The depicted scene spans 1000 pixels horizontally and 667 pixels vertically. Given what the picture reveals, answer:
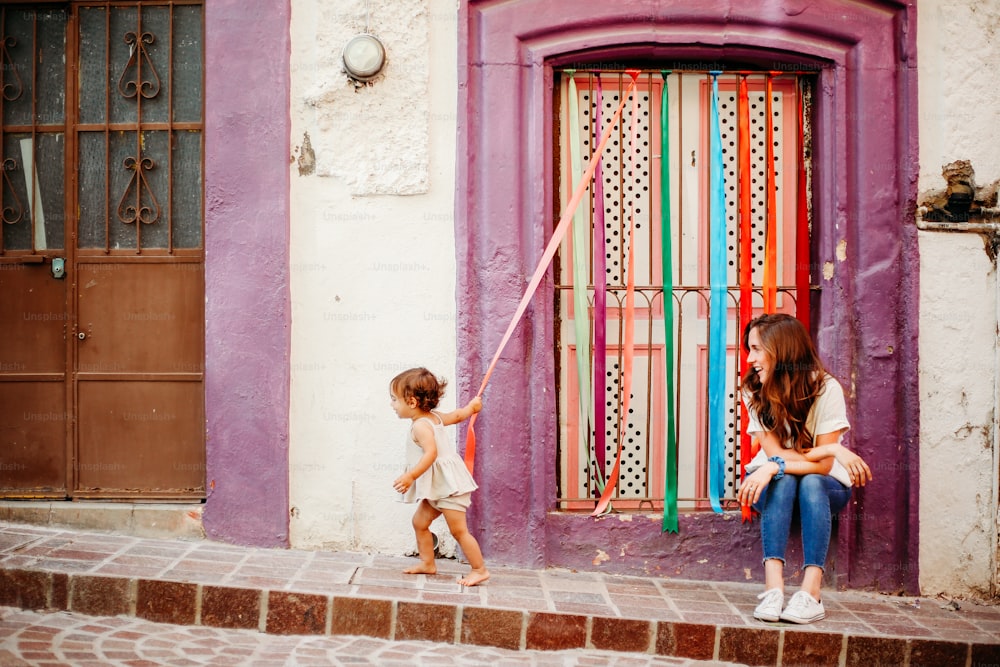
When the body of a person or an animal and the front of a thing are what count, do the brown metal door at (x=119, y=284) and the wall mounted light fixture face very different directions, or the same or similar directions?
same or similar directions

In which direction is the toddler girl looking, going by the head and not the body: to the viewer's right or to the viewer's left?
to the viewer's left

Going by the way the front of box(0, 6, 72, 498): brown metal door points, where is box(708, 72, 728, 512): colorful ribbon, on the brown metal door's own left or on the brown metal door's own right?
on the brown metal door's own left

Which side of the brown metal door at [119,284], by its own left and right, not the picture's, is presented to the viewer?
front

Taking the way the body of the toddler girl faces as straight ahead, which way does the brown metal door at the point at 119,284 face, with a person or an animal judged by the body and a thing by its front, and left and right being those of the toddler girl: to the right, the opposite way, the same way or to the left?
to the left

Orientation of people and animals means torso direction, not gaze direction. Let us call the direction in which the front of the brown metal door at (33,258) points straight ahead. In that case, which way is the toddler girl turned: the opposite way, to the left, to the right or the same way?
to the right

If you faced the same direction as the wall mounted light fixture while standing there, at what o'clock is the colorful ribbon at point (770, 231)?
The colorful ribbon is roughly at 9 o'clock from the wall mounted light fixture.

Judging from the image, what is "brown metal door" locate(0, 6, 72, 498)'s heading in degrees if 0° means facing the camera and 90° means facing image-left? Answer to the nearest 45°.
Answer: approximately 0°

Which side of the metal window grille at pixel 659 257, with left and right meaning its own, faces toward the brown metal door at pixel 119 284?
right

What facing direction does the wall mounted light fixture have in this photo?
toward the camera

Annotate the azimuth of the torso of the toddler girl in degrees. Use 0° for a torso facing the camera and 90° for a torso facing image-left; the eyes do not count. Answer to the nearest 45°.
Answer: approximately 90°

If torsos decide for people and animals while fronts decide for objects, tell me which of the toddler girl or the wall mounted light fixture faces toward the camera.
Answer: the wall mounted light fixture

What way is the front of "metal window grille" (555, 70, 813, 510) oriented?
toward the camera
